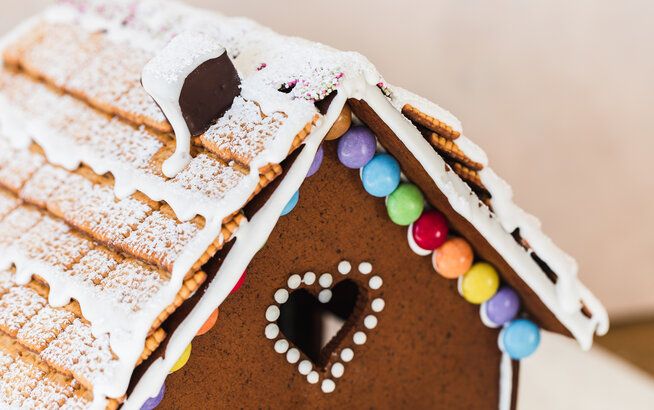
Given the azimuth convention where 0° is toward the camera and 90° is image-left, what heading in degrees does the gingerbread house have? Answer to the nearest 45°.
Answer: approximately 315°
